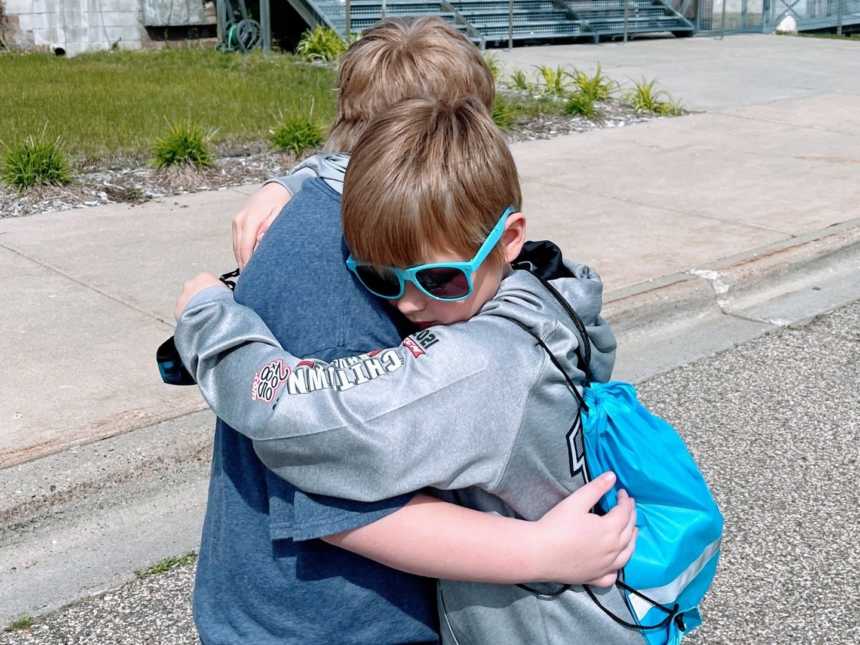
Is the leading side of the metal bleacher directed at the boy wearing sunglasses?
yes

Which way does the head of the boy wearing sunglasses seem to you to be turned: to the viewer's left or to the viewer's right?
to the viewer's left

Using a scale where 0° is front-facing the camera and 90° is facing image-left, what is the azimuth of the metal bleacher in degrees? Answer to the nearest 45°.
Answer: approximately 0°

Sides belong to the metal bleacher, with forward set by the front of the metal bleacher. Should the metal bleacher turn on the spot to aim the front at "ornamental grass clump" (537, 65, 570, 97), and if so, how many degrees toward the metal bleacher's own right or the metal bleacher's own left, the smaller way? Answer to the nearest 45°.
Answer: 0° — it already faces it

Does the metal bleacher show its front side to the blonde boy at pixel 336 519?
yes

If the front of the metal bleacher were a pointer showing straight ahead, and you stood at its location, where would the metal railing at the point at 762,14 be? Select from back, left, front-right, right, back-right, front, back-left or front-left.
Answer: back-left

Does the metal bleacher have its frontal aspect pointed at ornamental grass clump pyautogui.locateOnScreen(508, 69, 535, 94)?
yes
